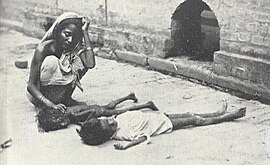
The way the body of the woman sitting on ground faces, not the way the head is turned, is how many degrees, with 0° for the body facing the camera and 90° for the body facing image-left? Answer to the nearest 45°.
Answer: approximately 315°

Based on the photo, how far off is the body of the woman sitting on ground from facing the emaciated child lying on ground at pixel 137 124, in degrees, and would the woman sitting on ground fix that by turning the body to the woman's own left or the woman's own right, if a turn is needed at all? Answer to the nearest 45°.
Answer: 0° — they already face them
